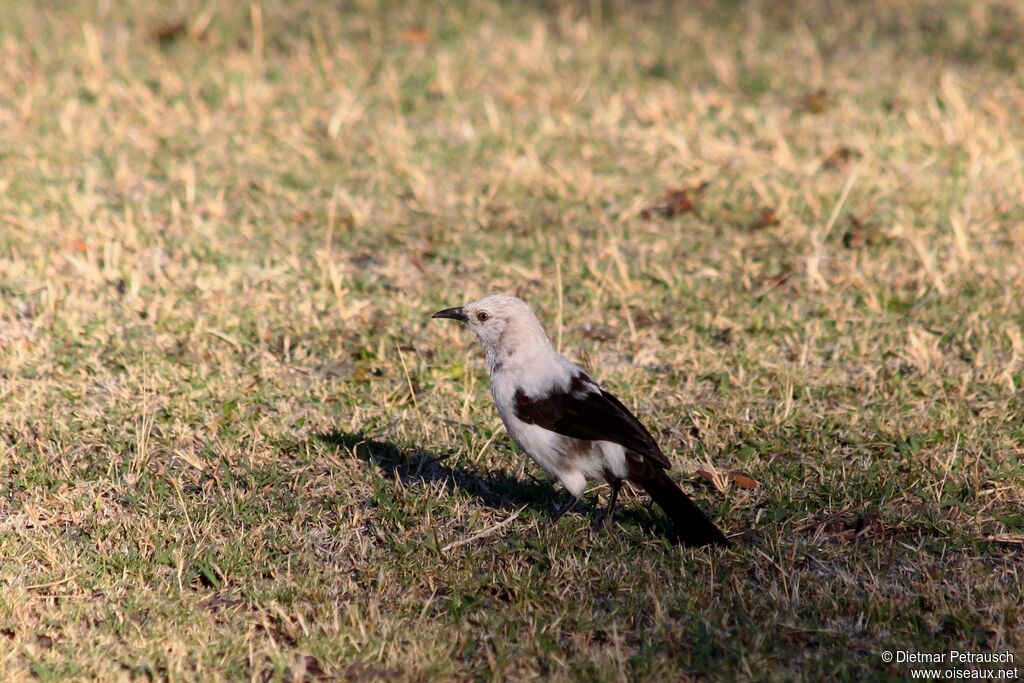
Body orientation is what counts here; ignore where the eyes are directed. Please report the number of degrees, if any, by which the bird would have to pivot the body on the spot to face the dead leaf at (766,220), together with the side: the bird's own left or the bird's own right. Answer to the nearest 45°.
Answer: approximately 90° to the bird's own right

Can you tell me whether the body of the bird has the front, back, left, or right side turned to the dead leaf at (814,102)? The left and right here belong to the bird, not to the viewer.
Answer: right

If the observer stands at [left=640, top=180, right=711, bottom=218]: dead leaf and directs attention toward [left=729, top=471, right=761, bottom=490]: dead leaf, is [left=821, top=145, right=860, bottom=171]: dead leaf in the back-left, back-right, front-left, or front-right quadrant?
back-left

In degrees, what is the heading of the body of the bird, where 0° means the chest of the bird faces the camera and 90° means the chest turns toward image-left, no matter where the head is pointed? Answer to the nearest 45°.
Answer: approximately 90°

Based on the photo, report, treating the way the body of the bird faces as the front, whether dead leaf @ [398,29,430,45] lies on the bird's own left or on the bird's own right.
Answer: on the bird's own right

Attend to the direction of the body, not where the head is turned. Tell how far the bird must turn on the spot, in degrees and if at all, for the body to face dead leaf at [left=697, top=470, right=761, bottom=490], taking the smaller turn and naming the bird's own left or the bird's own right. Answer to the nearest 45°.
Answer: approximately 135° to the bird's own right

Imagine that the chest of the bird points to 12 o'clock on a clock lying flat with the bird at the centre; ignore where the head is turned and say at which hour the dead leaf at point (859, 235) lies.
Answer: The dead leaf is roughly at 4 o'clock from the bird.

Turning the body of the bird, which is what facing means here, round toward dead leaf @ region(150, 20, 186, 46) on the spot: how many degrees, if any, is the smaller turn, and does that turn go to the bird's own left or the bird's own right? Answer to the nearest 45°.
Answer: approximately 45° to the bird's own right

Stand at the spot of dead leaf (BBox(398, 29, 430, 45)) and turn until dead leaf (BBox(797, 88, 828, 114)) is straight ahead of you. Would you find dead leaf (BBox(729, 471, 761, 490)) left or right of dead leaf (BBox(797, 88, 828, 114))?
right
